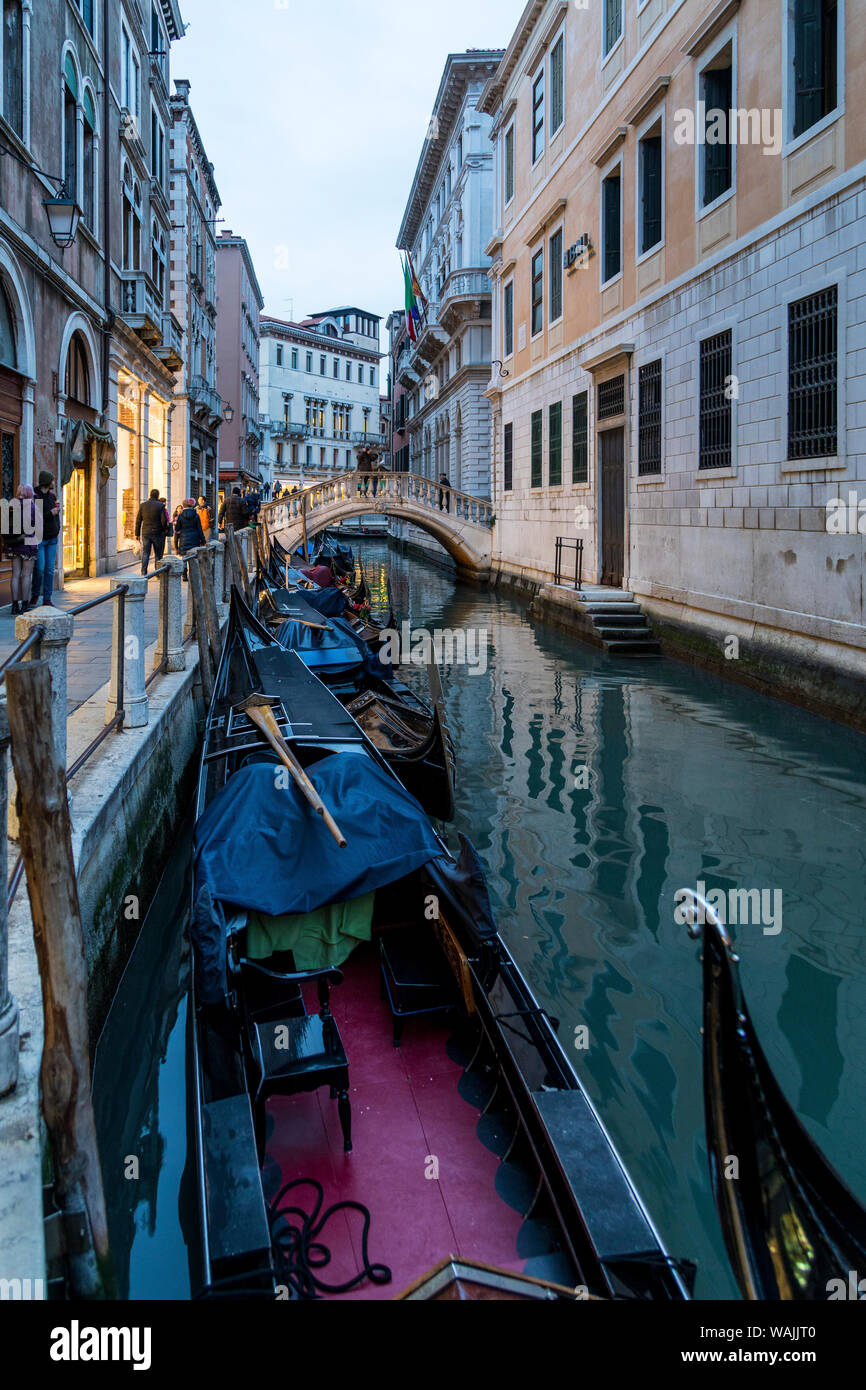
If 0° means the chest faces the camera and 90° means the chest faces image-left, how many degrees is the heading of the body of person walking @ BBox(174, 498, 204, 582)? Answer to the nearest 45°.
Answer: approximately 180°

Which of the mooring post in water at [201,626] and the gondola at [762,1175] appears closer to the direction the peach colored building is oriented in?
the mooring post in water

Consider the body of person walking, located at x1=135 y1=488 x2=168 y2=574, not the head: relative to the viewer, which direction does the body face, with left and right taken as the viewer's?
facing away from the viewer

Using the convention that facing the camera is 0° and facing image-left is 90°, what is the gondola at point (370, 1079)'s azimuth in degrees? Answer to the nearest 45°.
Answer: approximately 0°

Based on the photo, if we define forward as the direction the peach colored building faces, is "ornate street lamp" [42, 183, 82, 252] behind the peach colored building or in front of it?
in front

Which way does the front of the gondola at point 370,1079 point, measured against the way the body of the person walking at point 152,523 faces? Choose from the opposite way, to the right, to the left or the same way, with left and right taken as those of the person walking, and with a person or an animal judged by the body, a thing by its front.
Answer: the opposite way

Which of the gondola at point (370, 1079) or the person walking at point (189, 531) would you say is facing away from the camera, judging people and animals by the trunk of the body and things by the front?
the person walking

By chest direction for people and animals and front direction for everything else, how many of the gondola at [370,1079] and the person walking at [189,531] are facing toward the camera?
1

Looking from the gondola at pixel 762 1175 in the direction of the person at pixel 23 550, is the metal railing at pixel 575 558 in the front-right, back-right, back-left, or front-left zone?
front-right

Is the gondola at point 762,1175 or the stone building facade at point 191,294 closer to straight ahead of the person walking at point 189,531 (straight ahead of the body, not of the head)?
the stone building facade

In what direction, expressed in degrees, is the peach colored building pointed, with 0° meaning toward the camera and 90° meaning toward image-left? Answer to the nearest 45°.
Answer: approximately 45°

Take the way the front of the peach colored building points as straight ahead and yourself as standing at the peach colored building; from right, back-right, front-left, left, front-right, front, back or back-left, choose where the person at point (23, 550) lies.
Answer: front
